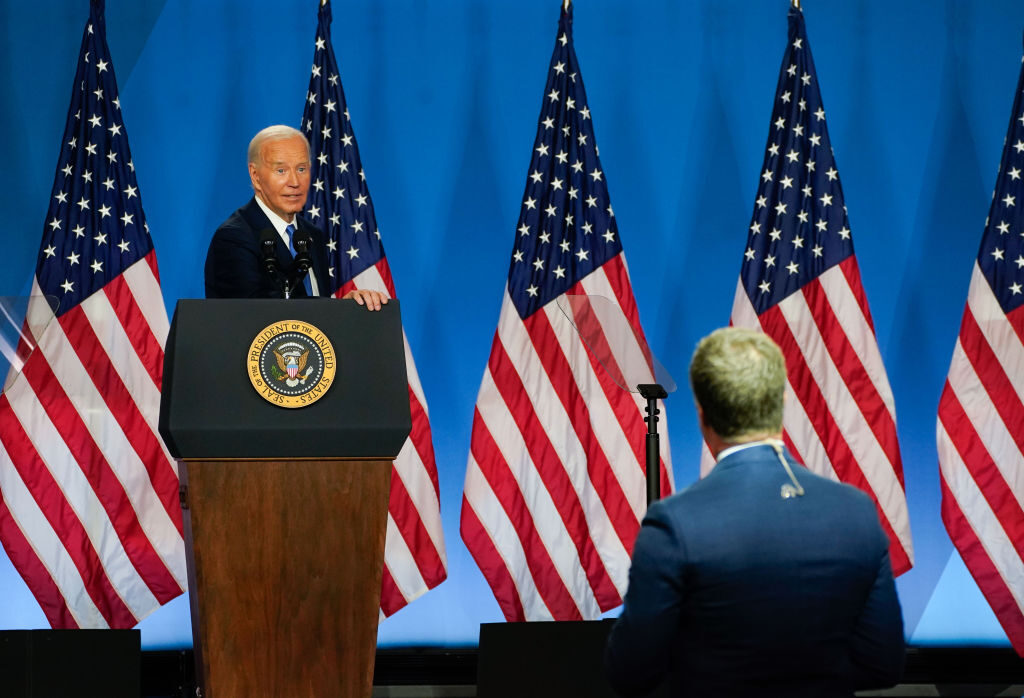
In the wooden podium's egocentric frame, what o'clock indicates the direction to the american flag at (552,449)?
The american flag is roughly at 7 o'clock from the wooden podium.

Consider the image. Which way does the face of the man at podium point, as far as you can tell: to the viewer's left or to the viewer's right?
to the viewer's right

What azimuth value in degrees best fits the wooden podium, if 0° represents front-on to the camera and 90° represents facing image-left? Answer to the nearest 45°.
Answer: approximately 0°

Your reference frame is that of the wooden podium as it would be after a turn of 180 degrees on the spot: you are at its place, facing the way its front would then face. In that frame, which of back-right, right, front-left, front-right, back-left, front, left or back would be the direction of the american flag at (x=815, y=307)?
front-right

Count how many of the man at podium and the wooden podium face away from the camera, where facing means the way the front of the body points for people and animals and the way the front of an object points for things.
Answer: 0

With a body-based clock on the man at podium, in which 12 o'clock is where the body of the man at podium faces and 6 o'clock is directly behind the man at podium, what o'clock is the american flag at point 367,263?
The american flag is roughly at 8 o'clock from the man at podium.

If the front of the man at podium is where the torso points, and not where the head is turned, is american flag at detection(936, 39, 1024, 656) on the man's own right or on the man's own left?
on the man's own left

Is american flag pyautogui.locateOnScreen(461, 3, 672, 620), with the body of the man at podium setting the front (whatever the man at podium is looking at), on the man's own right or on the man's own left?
on the man's own left

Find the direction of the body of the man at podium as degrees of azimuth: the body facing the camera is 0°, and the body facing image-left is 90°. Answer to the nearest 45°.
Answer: approximately 315°

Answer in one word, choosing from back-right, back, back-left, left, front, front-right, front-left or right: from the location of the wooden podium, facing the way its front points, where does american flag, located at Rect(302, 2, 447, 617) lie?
back
